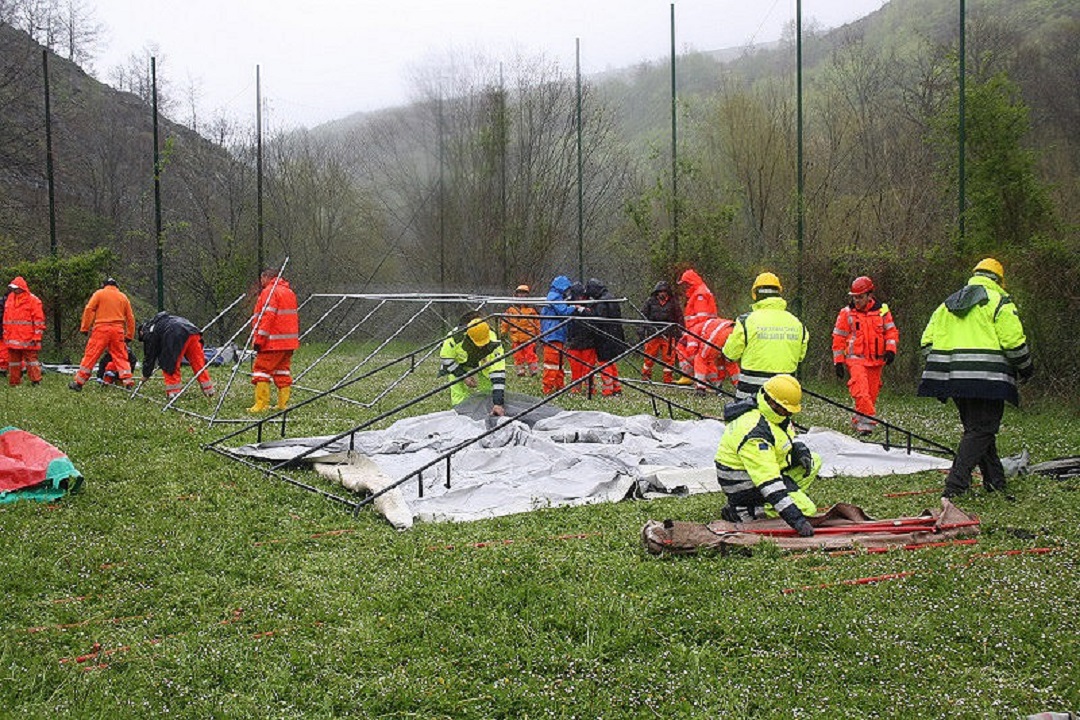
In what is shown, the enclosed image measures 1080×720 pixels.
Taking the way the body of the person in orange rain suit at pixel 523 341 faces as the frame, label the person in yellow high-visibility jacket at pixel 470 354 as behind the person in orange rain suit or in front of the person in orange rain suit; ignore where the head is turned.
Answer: in front

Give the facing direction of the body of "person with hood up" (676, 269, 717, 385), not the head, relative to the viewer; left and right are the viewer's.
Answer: facing to the left of the viewer

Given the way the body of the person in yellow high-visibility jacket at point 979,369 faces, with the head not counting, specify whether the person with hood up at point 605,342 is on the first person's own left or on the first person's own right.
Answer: on the first person's own left

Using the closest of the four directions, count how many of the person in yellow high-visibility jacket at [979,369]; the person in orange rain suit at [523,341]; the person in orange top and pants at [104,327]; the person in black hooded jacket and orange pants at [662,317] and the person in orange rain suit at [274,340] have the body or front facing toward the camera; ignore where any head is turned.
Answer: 2
